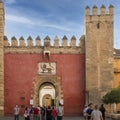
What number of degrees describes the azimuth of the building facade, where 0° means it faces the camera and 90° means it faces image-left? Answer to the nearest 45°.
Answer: approximately 0°

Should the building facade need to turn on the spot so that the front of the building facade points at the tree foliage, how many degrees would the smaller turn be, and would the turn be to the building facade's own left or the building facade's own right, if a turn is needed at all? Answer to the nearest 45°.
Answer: approximately 45° to the building facade's own left
